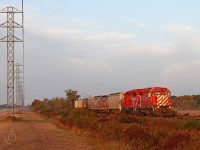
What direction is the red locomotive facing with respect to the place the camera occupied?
facing the viewer and to the right of the viewer
